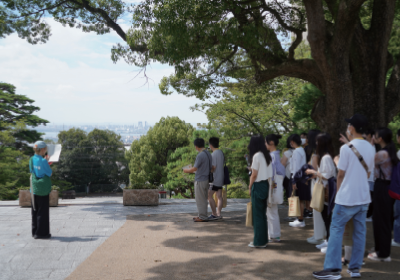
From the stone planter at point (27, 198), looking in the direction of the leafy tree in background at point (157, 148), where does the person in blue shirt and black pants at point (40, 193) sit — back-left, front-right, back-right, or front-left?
back-right

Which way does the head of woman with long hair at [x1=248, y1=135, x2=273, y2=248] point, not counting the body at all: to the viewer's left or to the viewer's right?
to the viewer's left

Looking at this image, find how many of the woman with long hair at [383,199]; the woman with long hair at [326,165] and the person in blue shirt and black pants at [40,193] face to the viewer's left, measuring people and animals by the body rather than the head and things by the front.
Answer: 2

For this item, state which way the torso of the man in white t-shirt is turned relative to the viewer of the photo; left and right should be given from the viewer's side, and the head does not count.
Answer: facing away from the viewer and to the left of the viewer

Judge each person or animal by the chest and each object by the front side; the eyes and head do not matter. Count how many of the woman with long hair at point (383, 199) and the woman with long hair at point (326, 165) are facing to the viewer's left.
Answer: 2

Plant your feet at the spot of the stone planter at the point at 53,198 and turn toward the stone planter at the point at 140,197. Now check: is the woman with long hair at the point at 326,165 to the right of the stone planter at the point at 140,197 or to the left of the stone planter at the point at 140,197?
right

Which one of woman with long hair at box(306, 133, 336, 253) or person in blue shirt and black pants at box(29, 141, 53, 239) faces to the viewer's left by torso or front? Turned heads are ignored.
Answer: the woman with long hair

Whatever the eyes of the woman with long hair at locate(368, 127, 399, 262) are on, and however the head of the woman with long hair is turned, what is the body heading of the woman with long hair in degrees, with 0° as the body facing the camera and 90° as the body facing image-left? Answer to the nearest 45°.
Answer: approximately 90°

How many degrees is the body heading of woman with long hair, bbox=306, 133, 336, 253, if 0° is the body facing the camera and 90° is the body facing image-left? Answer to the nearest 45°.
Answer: approximately 90°

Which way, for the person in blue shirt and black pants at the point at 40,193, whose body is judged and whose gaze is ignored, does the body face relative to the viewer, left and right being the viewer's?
facing away from the viewer and to the right of the viewer

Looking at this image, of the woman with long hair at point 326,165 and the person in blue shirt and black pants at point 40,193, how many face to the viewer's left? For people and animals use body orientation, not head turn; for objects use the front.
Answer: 1

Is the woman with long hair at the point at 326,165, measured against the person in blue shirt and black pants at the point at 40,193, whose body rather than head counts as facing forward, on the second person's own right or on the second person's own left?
on the second person's own right
